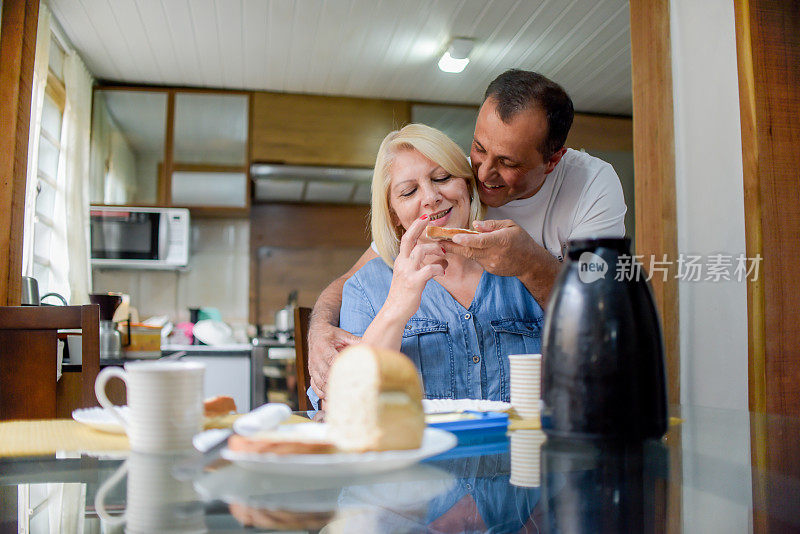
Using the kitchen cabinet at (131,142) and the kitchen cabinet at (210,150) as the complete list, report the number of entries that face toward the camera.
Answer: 2

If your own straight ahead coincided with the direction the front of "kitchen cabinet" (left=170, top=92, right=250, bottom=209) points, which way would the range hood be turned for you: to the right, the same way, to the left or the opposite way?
the same way

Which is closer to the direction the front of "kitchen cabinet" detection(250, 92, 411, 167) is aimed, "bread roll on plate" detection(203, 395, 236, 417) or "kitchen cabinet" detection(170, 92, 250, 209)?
the bread roll on plate

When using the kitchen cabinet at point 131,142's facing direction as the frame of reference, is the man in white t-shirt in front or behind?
in front

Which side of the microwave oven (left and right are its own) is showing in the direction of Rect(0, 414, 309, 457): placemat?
front

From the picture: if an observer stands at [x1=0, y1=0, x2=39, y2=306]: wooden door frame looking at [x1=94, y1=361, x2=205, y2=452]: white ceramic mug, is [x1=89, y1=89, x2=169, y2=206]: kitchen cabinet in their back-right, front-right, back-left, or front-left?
back-left

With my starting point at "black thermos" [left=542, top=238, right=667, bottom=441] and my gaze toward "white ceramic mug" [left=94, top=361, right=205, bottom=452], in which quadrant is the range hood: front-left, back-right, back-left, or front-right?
front-right

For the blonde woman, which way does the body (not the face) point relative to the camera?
toward the camera

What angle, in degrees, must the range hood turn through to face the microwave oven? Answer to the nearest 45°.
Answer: approximately 90° to its right

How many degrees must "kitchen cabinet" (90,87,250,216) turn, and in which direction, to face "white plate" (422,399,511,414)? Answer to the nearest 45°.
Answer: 0° — it already faces it

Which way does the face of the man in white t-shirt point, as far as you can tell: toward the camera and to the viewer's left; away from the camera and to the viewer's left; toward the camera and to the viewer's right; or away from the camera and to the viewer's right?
toward the camera and to the viewer's left

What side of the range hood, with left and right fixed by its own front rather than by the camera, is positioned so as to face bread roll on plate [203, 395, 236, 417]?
front

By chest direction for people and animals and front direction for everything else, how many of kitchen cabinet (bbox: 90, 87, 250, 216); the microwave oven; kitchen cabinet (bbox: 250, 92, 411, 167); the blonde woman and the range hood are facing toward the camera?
5

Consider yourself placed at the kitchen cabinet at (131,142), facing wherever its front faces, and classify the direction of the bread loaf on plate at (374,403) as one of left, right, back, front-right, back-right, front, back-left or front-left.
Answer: front

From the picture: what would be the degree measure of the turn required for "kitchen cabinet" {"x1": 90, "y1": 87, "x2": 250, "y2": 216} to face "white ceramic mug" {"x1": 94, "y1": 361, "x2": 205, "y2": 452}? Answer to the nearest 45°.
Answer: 0° — it already faces it

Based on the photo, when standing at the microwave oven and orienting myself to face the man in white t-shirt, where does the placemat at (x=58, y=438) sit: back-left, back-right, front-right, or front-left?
front-right

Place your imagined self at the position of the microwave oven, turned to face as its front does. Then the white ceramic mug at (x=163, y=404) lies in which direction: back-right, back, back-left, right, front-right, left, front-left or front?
front

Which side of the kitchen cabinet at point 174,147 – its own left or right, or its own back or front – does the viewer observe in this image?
front
